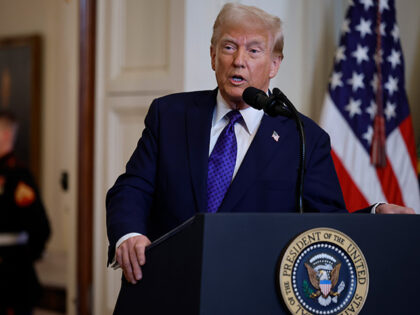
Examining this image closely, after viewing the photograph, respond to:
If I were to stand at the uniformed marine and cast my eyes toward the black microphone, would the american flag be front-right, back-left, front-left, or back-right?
front-left

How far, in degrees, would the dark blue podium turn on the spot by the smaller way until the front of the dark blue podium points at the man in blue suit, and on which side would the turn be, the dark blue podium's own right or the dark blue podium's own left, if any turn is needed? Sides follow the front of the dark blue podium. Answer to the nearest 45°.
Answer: approximately 180°

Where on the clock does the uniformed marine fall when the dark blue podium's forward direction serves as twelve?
The uniformed marine is roughly at 5 o'clock from the dark blue podium.

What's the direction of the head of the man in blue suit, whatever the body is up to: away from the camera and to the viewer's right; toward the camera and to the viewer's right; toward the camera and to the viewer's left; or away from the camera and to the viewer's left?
toward the camera and to the viewer's left

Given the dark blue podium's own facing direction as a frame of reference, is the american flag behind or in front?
behind

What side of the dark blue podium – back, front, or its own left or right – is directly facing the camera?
front

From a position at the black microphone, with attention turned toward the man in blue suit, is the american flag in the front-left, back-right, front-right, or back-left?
front-right

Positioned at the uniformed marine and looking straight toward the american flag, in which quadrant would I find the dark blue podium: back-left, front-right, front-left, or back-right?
front-right

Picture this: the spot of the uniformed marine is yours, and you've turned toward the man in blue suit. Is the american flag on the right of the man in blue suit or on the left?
left
